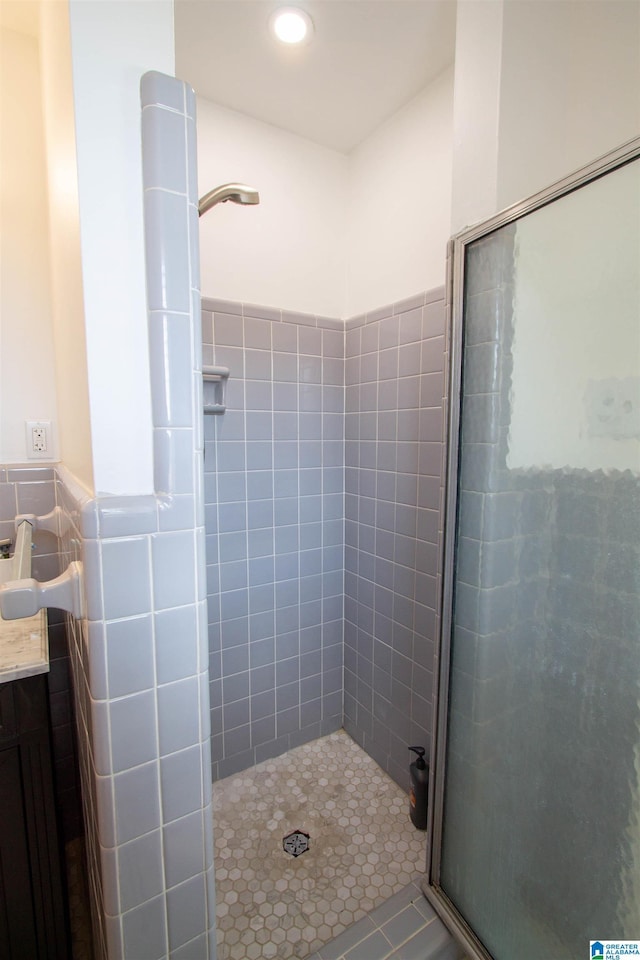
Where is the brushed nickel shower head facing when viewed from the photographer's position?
facing to the right of the viewer

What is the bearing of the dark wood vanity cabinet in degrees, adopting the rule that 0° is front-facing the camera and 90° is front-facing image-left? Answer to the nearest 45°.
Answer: approximately 315°

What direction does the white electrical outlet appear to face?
toward the camera

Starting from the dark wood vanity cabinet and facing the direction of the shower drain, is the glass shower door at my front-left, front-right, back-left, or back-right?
front-right

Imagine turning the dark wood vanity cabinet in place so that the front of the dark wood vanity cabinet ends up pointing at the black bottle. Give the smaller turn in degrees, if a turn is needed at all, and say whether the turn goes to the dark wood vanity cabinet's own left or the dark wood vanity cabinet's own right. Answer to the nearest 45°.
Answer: approximately 45° to the dark wood vanity cabinet's own left

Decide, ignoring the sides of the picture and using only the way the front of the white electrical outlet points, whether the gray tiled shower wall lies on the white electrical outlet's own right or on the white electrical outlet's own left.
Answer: on the white electrical outlet's own left
